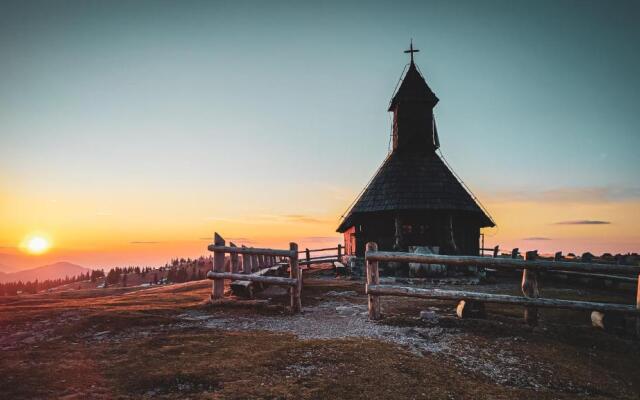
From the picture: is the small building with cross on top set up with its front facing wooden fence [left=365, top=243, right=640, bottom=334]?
yes

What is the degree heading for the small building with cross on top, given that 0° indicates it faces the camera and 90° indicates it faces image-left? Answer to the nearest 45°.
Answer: approximately 0°
